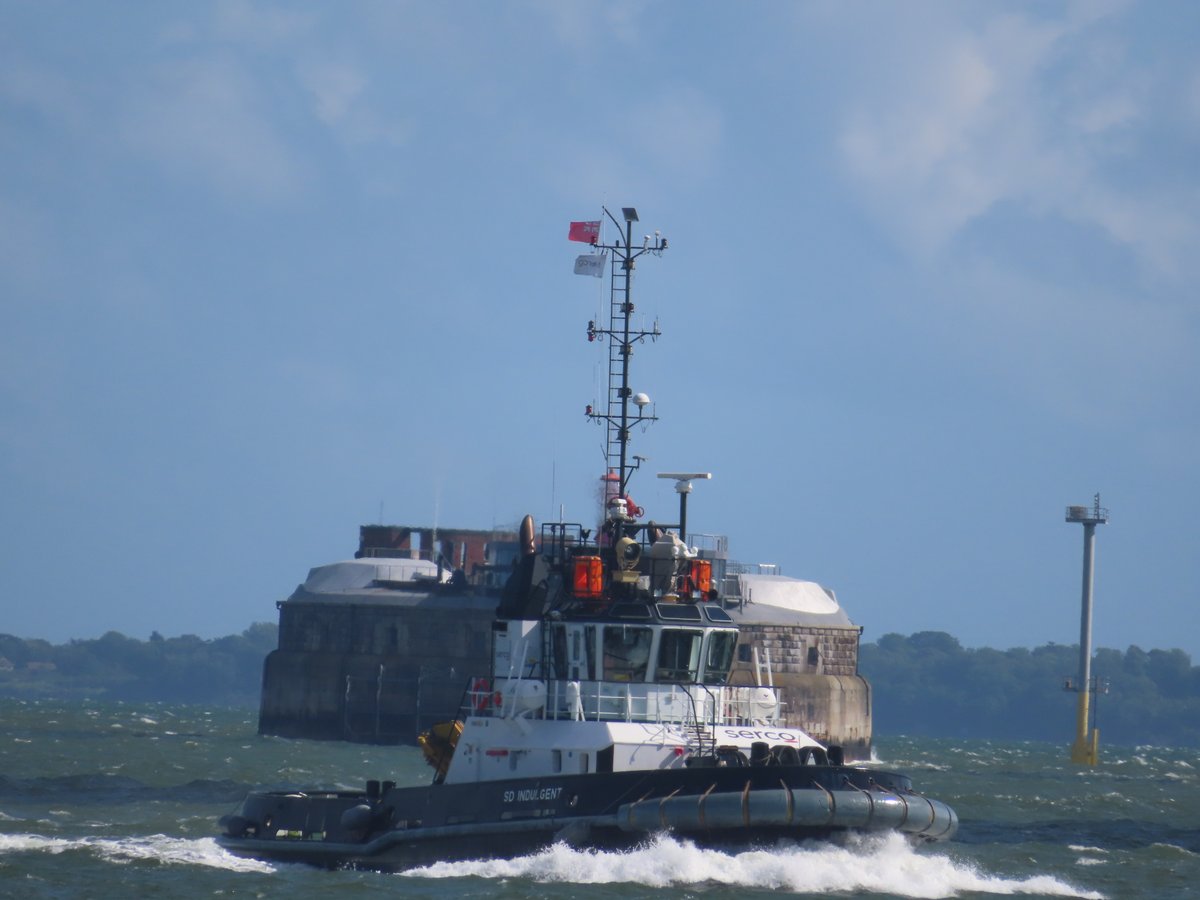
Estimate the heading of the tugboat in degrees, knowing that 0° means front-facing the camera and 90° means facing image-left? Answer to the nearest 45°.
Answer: approximately 315°
